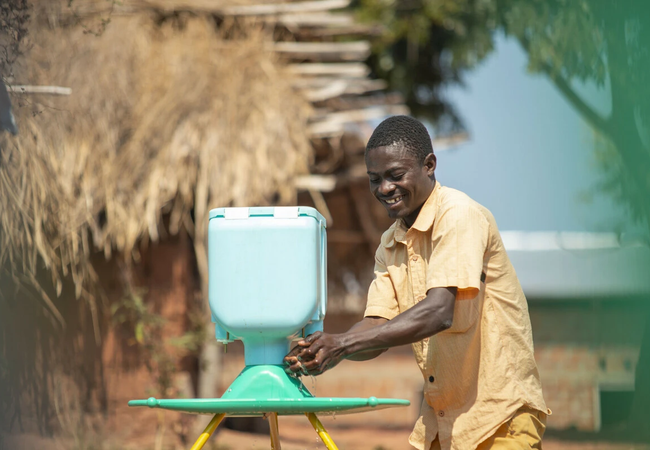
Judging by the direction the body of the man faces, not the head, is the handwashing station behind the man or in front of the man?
in front

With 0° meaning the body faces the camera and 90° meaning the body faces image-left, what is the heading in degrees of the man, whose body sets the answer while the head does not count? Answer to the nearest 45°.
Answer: approximately 45°

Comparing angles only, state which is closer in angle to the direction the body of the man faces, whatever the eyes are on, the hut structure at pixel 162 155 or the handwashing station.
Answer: the handwashing station

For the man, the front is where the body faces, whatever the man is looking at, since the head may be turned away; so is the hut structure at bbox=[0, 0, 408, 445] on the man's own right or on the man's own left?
on the man's own right
